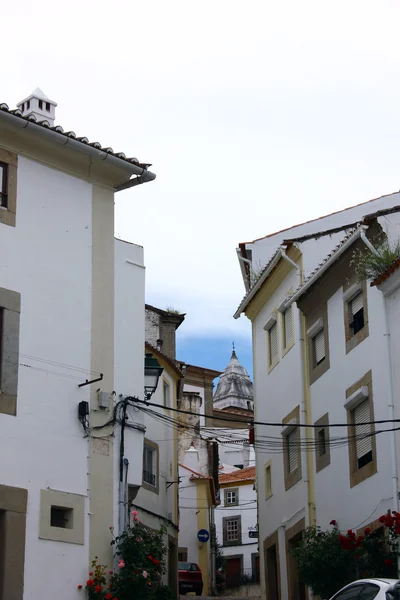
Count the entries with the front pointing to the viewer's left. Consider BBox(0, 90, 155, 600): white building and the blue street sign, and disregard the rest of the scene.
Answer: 0

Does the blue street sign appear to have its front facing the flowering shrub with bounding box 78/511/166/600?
yes

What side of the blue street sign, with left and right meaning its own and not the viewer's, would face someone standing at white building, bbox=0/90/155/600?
front

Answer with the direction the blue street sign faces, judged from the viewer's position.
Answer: facing the viewer

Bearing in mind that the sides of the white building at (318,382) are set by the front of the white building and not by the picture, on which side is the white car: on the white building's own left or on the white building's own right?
on the white building's own left

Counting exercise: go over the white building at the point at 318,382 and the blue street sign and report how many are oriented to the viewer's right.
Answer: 0

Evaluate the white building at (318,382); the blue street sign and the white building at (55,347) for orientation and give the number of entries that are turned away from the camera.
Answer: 0

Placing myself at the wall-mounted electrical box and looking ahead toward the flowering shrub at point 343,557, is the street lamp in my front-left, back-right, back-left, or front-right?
front-left

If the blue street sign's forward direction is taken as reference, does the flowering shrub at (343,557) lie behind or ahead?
ahead

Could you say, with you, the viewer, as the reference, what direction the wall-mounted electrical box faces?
facing the viewer and to the right of the viewer

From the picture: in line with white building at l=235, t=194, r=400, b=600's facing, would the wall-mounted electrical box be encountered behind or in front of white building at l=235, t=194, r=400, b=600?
in front

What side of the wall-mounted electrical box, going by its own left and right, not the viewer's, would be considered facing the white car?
front

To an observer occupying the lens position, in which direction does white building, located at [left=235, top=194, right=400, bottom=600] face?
facing the viewer and to the left of the viewer

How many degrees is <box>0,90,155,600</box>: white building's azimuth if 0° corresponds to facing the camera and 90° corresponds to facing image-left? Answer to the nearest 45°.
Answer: approximately 315°
